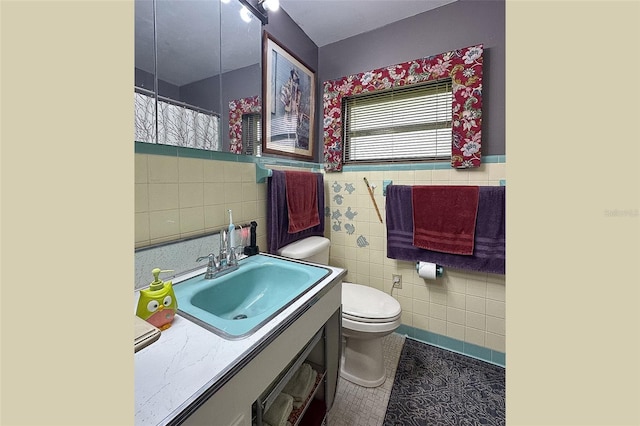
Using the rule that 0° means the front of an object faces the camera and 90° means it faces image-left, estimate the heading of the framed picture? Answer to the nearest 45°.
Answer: approximately 315°

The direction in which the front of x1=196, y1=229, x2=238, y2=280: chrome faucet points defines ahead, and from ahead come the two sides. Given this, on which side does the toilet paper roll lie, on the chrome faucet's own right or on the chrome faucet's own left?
on the chrome faucet's own left

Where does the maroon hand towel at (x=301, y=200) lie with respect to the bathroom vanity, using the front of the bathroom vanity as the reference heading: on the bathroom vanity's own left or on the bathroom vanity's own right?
on the bathroom vanity's own left

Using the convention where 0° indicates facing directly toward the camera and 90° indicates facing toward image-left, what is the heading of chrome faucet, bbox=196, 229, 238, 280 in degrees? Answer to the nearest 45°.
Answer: approximately 315°

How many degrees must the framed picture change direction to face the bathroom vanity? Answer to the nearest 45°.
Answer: approximately 45° to its right

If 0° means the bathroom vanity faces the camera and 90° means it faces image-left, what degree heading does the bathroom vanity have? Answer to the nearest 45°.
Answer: approximately 315°

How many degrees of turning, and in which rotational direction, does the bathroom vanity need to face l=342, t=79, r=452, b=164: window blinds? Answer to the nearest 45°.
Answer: approximately 90° to its left
